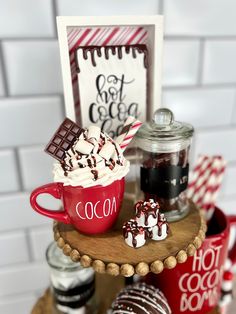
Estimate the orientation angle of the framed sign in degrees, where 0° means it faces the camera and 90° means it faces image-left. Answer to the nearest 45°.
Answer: approximately 0°
